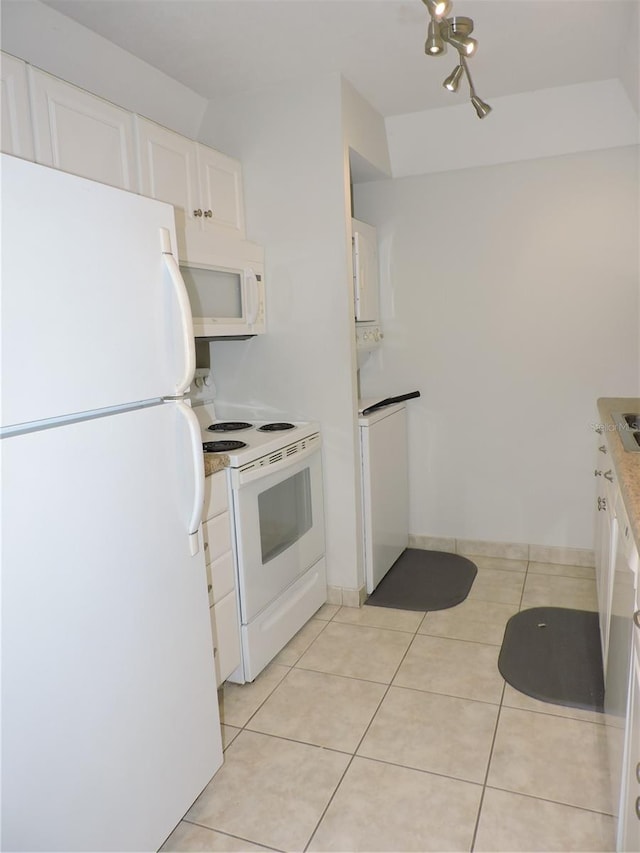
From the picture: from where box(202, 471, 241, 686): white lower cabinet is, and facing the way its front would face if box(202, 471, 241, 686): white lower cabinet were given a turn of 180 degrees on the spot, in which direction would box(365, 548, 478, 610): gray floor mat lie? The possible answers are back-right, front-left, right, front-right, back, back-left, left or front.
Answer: right

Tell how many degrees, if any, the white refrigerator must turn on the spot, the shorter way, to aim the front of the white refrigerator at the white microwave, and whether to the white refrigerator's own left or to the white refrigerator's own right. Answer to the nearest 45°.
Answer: approximately 90° to the white refrigerator's own left

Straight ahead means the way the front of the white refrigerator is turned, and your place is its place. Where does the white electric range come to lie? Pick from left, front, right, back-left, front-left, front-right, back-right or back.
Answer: left

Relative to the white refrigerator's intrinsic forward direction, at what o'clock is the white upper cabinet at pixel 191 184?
The white upper cabinet is roughly at 8 o'clock from the white refrigerator.

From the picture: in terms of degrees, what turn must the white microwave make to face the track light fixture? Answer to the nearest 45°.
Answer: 0° — it already faces it

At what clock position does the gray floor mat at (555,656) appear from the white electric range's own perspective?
The gray floor mat is roughly at 11 o'clock from the white electric range.
